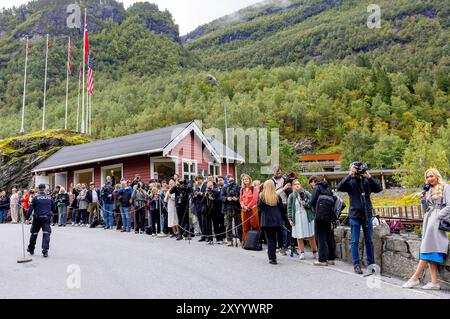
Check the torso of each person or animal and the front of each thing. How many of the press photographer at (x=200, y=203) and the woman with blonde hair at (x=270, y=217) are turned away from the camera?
1

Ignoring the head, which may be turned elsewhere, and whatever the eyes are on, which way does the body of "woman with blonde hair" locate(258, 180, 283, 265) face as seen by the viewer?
away from the camera

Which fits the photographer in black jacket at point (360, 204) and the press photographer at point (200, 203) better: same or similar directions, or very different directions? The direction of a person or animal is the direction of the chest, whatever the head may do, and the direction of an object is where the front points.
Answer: same or similar directions

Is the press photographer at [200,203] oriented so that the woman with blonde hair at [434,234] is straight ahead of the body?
no

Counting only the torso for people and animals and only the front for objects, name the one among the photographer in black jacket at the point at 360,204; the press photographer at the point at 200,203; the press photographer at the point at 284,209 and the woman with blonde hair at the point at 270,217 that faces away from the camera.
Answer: the woman with blonde hair

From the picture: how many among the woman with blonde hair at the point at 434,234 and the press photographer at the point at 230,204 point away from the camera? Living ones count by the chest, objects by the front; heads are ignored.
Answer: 0

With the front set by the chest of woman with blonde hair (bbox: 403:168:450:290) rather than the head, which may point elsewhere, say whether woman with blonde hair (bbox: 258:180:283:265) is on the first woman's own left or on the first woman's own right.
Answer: on the first woman's own right

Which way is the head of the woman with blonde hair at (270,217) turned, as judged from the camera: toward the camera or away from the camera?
away from the camera

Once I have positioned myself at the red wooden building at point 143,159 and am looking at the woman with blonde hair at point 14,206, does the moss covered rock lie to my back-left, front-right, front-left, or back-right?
front-right
